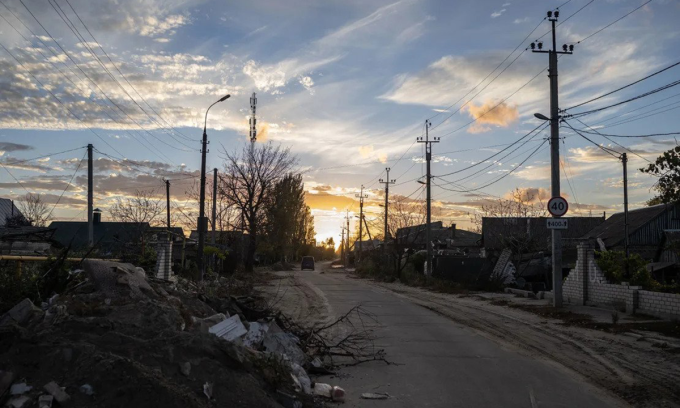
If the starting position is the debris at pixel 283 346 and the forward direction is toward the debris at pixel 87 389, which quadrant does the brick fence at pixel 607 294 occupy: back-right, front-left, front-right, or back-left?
back-left

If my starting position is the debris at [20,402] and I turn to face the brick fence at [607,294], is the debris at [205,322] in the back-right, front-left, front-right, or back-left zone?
front-left

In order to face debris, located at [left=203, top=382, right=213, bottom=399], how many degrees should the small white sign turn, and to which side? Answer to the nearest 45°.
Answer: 0° — it already faces it

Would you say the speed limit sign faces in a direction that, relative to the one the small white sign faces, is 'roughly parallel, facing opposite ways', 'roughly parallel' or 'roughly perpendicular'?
roughly parallel

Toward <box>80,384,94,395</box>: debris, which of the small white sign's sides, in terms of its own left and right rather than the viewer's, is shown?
front

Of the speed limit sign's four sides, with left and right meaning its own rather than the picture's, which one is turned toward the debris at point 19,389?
front

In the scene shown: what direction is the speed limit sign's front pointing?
toward the camera

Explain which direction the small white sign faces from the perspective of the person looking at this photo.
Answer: facing the viewer

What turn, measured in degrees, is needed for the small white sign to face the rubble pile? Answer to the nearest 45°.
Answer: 0° — it already faces it

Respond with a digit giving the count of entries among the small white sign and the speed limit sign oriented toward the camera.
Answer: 2
